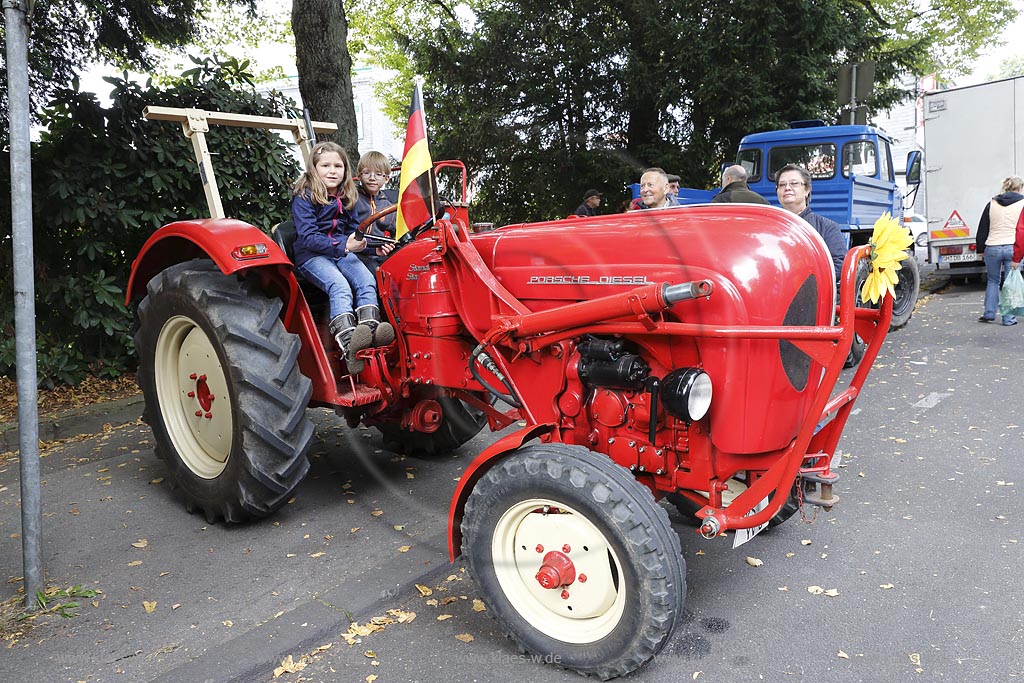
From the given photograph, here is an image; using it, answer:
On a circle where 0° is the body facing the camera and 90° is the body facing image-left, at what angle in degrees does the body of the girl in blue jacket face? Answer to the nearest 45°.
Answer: approximately 315°

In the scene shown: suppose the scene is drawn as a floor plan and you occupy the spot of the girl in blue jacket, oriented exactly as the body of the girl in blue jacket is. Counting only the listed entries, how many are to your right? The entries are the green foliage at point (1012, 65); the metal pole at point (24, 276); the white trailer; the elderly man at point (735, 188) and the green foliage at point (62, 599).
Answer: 2

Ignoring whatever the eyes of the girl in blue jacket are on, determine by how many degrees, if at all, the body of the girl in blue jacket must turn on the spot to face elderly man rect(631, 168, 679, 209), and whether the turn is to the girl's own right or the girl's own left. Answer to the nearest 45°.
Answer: approximately 90° to the girl's own left

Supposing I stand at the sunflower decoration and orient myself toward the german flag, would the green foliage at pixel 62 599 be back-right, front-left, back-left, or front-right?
front-left

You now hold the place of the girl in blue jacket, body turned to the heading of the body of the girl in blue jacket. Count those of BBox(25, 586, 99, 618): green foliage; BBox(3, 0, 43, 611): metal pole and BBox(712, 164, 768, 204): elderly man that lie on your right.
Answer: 2

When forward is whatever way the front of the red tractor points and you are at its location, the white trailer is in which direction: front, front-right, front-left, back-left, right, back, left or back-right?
left

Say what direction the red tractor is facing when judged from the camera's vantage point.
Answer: facing the viewer and to the right of the viewer

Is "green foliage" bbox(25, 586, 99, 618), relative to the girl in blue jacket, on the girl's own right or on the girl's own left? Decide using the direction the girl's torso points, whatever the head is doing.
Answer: on the girl's own right

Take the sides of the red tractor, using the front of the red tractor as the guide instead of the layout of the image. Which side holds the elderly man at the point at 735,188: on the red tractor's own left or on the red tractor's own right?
on the red tractor's own left

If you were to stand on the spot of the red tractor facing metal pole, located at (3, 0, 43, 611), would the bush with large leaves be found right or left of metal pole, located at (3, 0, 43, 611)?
right

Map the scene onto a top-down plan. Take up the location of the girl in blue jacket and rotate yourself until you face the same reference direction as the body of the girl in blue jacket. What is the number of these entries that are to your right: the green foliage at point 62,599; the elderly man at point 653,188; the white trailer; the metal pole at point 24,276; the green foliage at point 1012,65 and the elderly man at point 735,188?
2

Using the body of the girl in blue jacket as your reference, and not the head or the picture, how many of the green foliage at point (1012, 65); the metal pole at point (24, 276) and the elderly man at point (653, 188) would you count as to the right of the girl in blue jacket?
1
